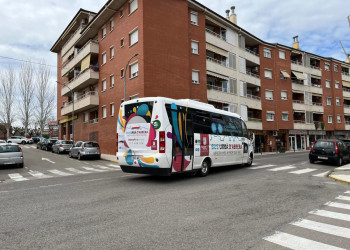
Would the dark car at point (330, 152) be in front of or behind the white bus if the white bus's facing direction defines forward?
in front

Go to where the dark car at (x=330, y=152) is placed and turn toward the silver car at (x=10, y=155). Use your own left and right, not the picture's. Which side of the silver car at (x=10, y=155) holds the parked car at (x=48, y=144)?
right

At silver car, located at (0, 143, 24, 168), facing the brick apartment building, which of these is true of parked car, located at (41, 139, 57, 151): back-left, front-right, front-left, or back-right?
front-left

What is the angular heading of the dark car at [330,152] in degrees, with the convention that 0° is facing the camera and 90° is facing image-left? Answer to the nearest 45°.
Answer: approximately 225°

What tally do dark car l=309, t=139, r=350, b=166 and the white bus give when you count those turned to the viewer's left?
0

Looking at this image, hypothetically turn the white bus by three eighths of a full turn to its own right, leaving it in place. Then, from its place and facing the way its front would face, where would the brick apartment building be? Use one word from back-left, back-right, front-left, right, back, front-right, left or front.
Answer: back

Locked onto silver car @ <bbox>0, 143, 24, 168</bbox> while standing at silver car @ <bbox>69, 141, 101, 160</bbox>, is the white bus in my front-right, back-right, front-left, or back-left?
front-left

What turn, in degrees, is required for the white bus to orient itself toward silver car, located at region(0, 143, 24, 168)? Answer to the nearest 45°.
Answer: approximately 90° to its left

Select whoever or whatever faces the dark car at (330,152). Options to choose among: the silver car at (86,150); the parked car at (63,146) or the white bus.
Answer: the white bus

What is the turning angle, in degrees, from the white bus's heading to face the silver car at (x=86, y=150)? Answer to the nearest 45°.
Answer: approximately 90° to its left

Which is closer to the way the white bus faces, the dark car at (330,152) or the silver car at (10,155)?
the dark car

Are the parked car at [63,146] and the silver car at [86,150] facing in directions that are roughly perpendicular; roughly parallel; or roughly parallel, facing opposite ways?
roughly parallel

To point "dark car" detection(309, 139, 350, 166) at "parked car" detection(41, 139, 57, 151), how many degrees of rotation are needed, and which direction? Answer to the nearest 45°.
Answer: approximately 135° to its left
